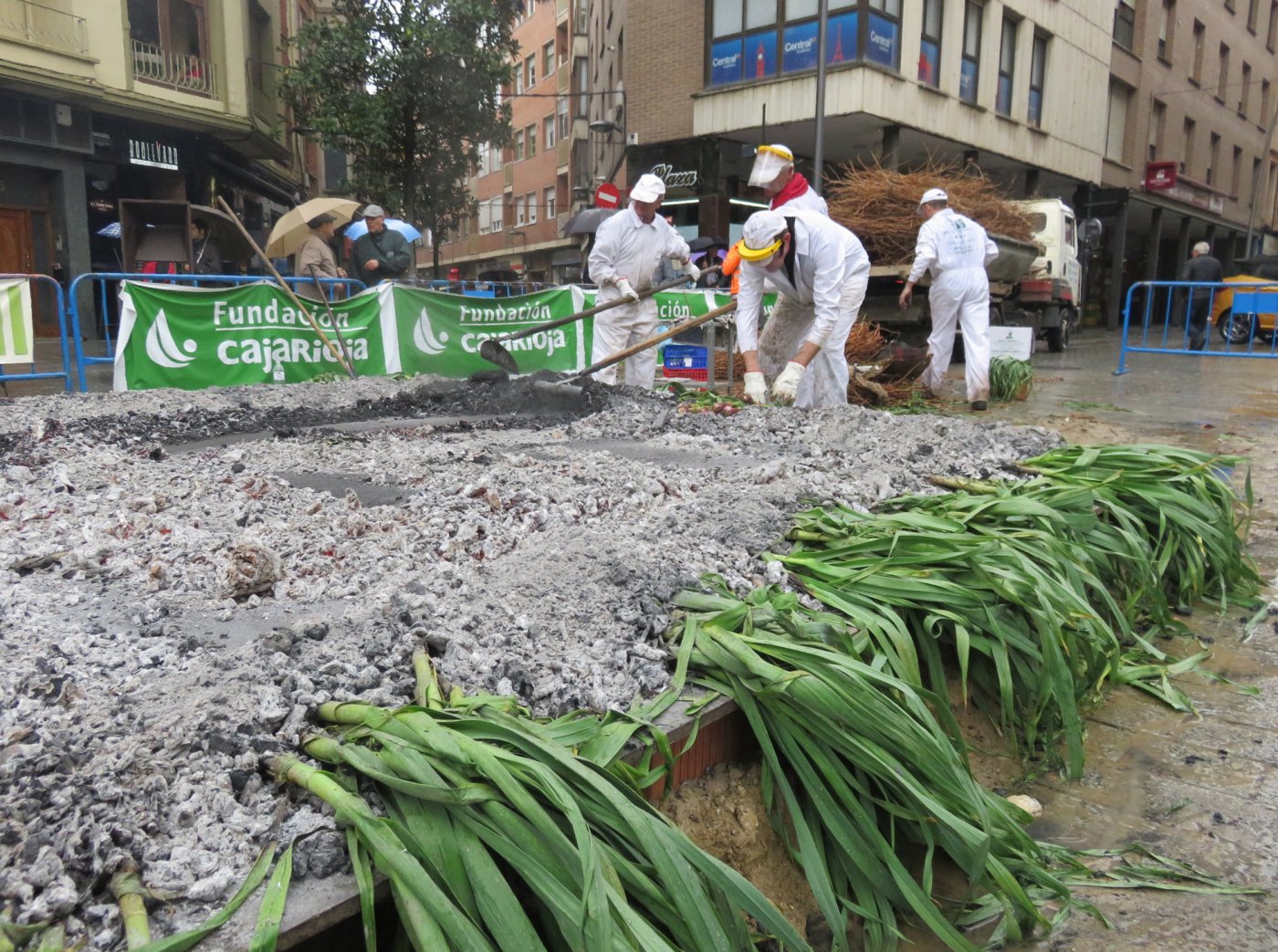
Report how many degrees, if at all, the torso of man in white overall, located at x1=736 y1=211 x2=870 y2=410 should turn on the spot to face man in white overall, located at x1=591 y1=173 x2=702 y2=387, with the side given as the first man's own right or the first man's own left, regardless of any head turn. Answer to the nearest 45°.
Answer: approximately 90° to the first man's own right

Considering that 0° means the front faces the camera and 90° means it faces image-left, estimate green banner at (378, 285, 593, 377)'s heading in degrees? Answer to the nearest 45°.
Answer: approximately 0°

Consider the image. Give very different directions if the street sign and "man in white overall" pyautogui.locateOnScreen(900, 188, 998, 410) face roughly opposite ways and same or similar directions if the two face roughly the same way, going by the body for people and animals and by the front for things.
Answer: very different directions

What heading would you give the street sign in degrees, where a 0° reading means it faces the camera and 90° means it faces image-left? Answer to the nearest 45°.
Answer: approximately 0°

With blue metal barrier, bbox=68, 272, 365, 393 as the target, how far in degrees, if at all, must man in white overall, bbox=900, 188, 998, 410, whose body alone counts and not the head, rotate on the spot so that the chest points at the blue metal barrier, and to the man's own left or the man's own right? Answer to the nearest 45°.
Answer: approximately 45° to the man's own left

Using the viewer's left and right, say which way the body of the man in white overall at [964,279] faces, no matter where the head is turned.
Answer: facing away from the viewer and to the left of the viewer

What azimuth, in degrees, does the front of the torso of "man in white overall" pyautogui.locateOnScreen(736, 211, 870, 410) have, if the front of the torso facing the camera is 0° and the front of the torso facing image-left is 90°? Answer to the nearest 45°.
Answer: approximately 45°

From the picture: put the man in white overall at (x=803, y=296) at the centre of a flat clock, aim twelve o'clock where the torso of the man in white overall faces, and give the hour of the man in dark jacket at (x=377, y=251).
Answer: The man in dark jacket is roughly at 3 o'clock from the man in white overall.

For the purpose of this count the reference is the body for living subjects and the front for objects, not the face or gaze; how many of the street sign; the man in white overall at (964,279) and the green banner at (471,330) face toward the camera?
2
